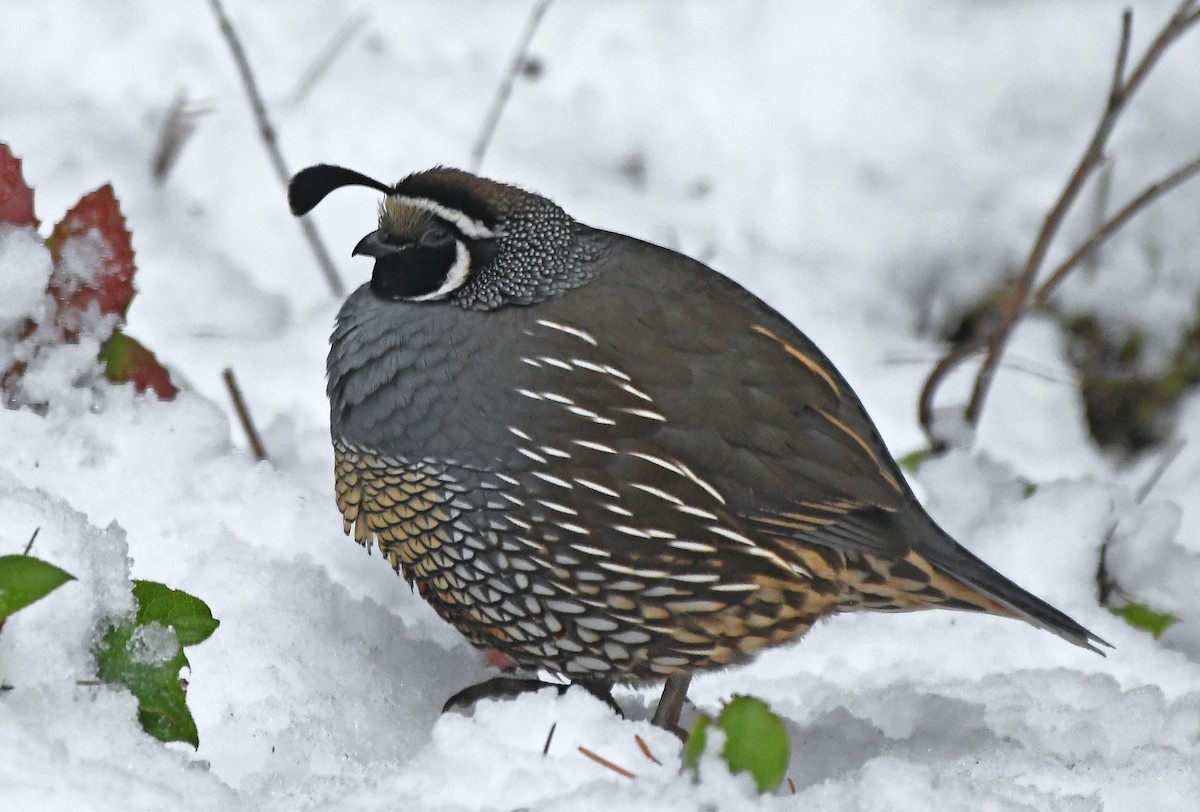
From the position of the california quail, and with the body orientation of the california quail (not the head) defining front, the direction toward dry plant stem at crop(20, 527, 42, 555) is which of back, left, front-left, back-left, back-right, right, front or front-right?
front-left

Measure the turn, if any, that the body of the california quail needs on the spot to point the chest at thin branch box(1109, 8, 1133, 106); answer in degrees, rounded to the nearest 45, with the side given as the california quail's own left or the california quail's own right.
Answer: approximately 135° to the california quail's own right

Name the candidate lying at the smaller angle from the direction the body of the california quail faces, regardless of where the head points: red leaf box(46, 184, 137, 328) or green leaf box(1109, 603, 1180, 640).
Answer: the red leaf

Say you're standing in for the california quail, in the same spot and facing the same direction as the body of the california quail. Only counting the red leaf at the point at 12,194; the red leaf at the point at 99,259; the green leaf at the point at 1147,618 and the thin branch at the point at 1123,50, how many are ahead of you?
2

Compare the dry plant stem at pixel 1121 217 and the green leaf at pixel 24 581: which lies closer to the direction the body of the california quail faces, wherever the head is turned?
the green leaf

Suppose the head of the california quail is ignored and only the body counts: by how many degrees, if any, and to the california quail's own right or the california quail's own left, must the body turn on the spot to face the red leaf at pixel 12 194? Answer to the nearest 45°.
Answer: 0° — it already faces it

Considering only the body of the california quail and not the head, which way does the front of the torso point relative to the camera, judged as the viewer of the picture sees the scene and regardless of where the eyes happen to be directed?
to the viewer's left

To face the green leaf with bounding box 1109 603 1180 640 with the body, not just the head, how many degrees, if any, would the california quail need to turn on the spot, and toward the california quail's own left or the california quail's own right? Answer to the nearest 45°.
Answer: approximately 135° to the california quail's own right

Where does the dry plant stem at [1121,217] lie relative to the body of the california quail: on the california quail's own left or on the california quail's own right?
on the california quail's own right

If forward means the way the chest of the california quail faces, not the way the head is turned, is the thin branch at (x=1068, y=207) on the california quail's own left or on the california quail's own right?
on the california quail's own right
